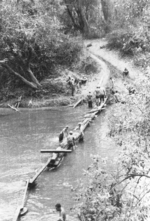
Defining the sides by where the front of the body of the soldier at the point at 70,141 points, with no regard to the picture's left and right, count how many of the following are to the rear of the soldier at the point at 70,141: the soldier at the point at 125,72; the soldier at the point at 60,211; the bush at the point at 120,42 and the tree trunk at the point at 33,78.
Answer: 1

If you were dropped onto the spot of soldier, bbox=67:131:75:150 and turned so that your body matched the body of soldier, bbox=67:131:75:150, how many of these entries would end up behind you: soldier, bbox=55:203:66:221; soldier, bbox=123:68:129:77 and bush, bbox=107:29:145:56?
1

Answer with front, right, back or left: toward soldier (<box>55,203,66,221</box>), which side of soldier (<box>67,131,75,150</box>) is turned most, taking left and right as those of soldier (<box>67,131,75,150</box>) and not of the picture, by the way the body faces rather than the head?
back

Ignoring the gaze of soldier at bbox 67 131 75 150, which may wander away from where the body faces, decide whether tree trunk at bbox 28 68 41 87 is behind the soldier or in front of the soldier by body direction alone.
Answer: in front

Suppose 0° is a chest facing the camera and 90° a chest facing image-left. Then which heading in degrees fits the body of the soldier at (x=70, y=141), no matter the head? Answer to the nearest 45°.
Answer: approximately 180°

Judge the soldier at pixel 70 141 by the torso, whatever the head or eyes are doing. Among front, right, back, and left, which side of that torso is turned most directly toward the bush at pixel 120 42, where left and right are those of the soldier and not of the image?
front

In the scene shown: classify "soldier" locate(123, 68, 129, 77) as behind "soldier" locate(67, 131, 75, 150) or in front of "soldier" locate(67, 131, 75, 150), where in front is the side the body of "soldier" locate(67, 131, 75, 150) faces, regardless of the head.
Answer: in front

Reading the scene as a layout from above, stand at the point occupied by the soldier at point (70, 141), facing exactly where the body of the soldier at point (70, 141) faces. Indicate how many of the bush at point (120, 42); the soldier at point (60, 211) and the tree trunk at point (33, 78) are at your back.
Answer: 1

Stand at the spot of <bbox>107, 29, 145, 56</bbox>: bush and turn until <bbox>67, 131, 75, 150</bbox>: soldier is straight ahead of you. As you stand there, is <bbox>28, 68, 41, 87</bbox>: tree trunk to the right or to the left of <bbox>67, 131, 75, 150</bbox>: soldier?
right
